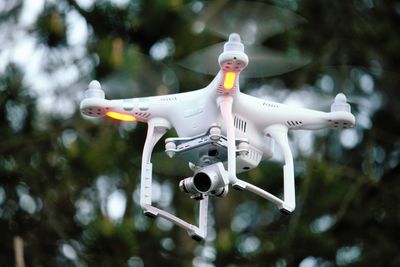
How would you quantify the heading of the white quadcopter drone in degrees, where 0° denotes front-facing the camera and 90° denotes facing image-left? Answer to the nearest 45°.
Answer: approximately 45°
